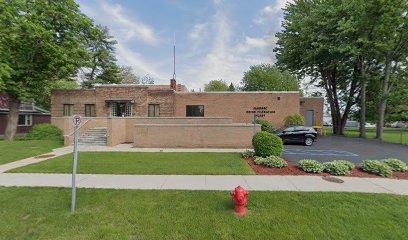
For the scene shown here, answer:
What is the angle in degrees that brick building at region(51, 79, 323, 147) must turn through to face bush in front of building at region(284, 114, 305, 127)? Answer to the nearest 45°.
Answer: approximately 90° to its left

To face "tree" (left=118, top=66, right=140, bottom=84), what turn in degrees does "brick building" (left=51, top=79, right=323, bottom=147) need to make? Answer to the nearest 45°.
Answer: approximately 135° to its right

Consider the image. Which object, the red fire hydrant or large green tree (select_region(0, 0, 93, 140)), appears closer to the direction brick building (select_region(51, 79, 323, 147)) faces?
the red fire hydrant

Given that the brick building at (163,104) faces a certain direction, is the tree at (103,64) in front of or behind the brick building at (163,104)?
behind

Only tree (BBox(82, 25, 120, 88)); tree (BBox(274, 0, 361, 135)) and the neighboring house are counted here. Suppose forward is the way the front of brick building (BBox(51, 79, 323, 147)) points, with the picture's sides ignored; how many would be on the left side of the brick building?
1

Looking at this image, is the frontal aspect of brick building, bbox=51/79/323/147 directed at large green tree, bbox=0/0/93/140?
no

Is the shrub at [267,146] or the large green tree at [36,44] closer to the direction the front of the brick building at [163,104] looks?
the shrub

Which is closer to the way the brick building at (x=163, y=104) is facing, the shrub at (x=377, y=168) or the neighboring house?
the shrub

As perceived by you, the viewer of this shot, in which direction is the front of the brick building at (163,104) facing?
facing the viewer

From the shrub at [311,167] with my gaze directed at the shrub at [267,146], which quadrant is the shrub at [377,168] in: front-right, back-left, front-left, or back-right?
back-right

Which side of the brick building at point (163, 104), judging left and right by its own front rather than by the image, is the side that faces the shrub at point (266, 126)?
left

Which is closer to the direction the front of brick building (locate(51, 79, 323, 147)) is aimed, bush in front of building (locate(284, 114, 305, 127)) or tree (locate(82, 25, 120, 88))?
the bush in front of building

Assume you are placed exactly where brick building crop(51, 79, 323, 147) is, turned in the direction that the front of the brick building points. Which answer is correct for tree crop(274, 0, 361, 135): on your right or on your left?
on your left

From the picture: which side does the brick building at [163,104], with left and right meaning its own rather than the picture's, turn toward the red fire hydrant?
front

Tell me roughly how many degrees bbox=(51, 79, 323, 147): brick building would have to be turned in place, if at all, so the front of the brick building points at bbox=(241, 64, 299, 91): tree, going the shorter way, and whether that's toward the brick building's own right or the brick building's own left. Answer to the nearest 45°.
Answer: approximately 135° to the brick building's own left

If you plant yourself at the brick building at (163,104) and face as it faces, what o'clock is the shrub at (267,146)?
The shrub is roughly at 11 o'clock from the brick building.

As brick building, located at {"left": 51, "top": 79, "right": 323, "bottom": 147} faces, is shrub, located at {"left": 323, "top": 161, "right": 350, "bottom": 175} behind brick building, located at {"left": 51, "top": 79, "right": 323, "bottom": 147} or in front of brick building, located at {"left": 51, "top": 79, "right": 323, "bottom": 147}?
in front

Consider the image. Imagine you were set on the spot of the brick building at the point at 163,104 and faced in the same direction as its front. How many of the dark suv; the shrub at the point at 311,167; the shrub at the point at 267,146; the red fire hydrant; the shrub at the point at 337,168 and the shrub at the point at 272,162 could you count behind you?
0

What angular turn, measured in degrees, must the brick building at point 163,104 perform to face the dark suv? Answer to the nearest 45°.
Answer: approximately 45° to its left
